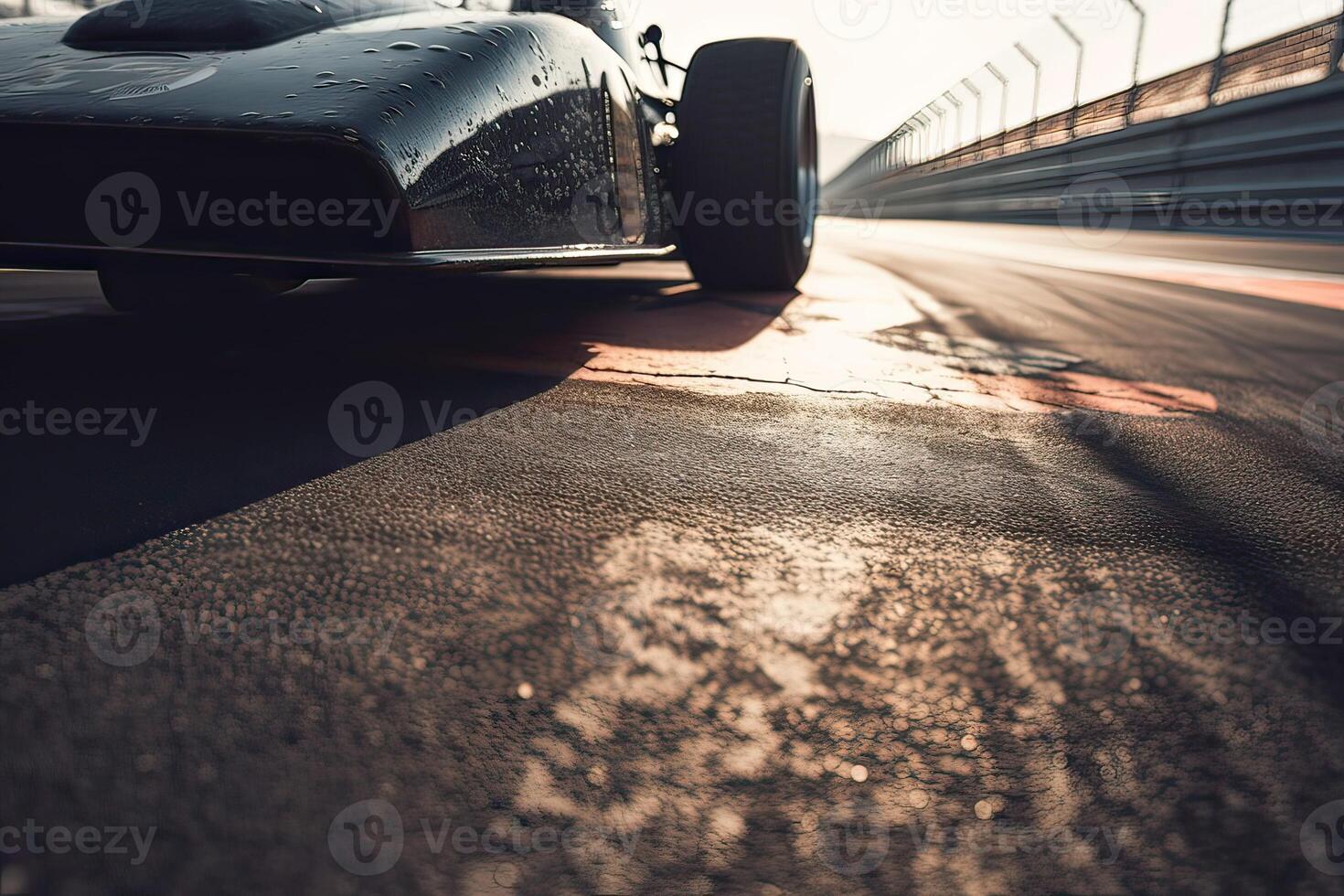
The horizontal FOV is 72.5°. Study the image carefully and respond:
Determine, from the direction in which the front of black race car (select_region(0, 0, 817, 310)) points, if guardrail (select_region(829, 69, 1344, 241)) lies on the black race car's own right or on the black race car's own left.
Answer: on the black race car's own left

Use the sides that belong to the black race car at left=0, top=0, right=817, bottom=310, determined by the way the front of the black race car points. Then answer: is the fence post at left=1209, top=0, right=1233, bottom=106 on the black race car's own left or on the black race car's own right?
on the black race car's own left

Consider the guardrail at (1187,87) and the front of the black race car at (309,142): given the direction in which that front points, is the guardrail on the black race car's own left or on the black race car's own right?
on the black race car's own left

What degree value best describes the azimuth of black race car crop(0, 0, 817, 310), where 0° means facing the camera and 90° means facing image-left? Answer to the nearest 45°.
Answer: approximately 0°
